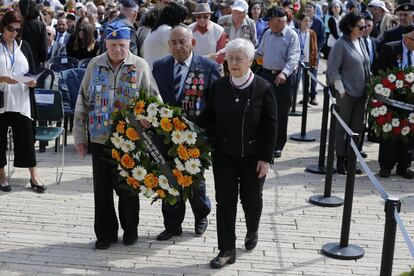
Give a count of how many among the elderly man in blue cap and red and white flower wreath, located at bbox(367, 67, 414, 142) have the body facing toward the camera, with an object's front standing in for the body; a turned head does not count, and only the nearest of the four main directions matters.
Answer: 2

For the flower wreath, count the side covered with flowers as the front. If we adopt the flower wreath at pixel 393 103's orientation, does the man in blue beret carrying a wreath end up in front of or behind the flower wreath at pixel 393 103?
in front

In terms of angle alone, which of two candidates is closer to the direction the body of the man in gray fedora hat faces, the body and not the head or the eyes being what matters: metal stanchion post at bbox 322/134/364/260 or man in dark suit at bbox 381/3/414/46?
the metal stanchion post

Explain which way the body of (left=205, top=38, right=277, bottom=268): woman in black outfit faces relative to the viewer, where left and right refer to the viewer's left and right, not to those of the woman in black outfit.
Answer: facing the viewer and to the left of the viewer

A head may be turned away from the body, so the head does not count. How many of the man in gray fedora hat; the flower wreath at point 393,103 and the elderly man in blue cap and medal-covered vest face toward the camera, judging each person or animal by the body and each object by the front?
3

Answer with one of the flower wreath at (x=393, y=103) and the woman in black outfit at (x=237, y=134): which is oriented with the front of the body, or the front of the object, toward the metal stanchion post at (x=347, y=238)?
the flower wreath

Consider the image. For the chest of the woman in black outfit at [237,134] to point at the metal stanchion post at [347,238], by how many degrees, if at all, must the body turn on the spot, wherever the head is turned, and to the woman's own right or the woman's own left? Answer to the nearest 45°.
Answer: approximately 135° to the woman's own left

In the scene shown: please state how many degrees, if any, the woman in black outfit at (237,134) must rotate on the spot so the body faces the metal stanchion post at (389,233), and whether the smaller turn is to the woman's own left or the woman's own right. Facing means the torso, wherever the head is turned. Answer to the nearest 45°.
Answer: approximately 90° to the woman's own left

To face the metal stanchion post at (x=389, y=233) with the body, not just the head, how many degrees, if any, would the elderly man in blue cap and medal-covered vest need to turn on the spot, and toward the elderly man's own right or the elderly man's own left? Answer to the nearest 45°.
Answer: approximately 45° to the elderly man's own left

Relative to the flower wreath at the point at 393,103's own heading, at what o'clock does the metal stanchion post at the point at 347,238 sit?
The metal stanchion post is roughly at 12 o'clock from the flower wreath.

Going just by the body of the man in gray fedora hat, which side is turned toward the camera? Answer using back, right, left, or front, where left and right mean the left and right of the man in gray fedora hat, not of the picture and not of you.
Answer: front
